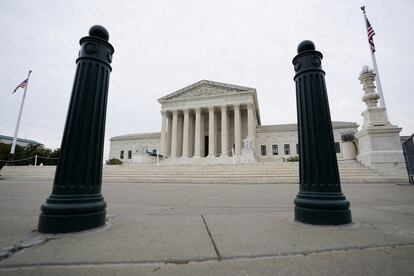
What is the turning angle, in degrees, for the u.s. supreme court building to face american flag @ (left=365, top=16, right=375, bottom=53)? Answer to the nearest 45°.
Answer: approximately 45° to its left

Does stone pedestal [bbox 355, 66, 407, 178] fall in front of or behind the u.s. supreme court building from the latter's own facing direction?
in front

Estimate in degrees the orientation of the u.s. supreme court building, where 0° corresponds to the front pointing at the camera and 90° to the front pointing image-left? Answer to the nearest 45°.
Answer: approximately 0°

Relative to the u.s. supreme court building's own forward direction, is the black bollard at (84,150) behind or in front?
in front

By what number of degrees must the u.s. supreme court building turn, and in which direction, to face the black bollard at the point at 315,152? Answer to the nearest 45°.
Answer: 0° — it already faces it

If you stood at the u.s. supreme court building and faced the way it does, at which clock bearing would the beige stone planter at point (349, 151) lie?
The beige stone planter is roughly at 11 o'clock from the u.s. supreme court building.
